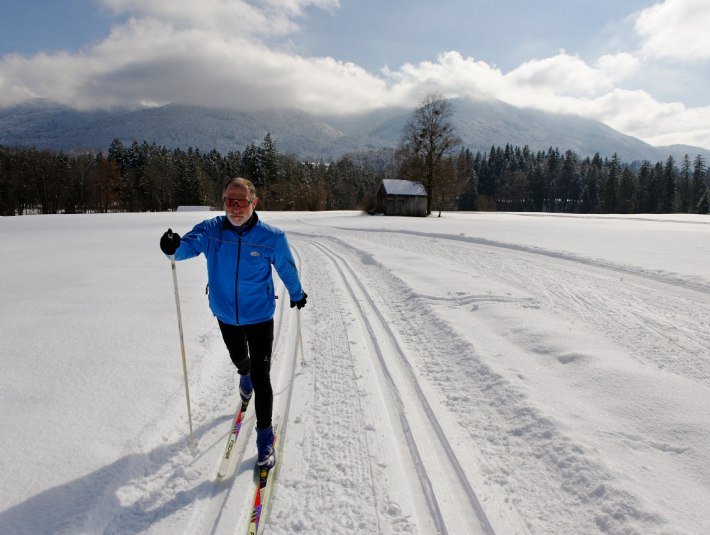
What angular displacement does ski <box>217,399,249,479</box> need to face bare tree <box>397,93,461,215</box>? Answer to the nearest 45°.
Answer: approximately 135° to its left

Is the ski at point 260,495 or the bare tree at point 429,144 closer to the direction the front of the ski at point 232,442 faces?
the ski

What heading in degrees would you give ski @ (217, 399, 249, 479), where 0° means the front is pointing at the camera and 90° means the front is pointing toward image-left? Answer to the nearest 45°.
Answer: approximately 0°

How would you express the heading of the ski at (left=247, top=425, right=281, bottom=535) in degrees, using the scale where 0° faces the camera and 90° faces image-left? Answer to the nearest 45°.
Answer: approximately 0°

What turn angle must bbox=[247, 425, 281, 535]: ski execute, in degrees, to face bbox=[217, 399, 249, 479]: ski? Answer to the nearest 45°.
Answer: approximately 180°
